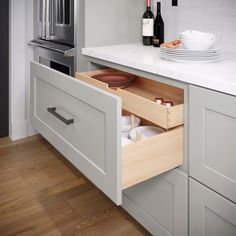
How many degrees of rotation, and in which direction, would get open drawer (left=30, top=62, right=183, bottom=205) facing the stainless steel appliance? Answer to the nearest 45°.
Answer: approximately 135° to its right

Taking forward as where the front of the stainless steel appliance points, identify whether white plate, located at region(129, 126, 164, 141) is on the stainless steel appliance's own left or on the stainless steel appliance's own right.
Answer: on the stainless steel appliance's own left

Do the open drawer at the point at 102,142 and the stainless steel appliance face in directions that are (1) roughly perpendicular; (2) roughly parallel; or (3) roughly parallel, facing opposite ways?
roughly parallel

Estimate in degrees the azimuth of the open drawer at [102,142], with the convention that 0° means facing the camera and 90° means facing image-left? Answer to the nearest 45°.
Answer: approximately 45°

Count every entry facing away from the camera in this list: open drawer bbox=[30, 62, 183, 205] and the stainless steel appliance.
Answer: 0

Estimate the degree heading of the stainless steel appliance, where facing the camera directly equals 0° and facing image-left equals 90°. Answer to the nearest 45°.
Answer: approximately 45°

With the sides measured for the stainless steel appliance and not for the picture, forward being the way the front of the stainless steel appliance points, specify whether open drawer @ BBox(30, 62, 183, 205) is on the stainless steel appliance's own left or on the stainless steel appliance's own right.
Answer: on the stainless steel appliance's own left

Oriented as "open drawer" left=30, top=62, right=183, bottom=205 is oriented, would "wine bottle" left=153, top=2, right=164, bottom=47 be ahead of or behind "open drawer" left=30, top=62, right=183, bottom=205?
behind
